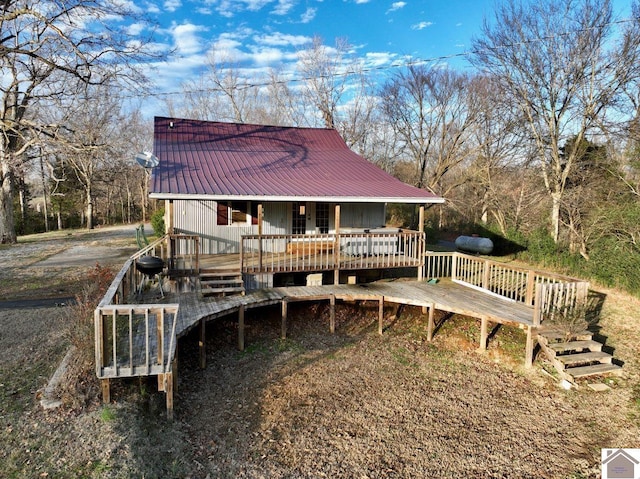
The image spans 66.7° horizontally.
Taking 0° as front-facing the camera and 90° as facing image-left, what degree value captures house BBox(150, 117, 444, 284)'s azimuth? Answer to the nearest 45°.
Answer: approximately 0°

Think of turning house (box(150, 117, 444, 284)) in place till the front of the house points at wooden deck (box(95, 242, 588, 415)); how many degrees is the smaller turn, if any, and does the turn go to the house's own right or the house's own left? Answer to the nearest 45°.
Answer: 0° — it already faces it

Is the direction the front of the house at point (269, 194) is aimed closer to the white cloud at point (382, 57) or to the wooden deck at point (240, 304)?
the wooden deck
